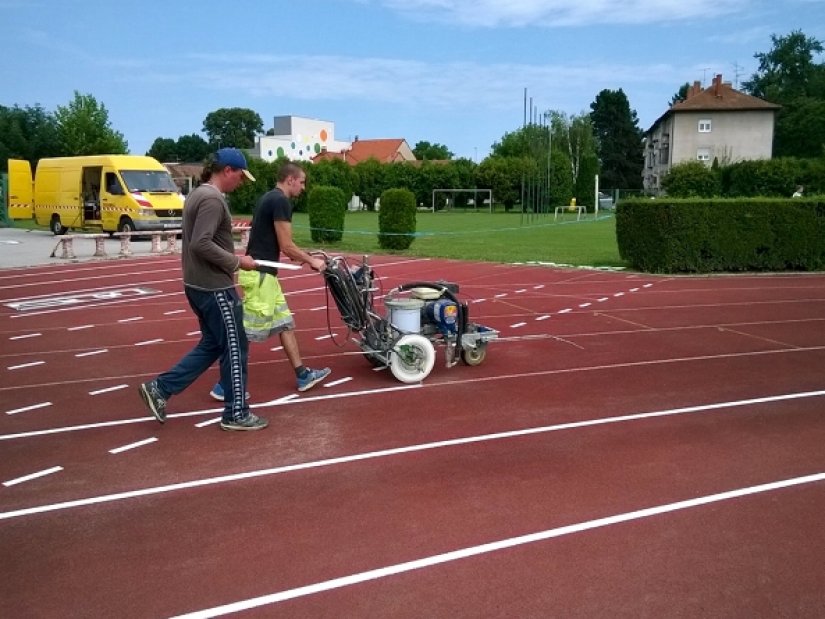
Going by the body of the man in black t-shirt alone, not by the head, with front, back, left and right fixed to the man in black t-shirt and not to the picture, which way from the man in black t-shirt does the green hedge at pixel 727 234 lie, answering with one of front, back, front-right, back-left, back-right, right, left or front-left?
front-left

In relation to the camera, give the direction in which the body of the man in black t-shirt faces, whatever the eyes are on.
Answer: to the viewer's right

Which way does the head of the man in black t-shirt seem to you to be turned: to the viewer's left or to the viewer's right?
to the viewer's right

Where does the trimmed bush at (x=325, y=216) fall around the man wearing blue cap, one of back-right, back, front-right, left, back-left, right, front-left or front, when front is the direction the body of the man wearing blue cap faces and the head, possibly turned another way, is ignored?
left

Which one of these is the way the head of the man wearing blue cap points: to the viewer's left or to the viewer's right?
to the viewer's right

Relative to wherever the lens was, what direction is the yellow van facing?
facing the viewer and to the right of the viewer

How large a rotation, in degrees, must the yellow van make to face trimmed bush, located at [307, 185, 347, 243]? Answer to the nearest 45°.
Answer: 0° — it already faces it

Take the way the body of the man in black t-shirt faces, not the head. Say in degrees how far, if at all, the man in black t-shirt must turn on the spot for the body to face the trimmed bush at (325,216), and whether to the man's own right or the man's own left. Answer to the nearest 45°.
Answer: approximately 90° to the man's own left

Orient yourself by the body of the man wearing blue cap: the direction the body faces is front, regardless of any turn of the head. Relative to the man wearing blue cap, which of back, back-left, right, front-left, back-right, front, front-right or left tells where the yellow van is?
left

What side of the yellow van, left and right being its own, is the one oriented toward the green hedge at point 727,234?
front

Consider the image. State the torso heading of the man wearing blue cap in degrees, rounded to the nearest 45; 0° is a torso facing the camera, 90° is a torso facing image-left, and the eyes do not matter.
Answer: approximately 270°

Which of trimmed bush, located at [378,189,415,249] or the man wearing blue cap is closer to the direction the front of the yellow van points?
the trimmed bush

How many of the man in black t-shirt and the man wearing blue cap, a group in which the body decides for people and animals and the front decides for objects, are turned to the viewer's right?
2

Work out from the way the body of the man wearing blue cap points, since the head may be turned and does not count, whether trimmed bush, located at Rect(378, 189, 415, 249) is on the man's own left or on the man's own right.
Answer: on the man's own left

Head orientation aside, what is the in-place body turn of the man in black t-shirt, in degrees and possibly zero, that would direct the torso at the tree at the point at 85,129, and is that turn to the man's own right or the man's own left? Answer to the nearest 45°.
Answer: approximately 90° to the man's own left
